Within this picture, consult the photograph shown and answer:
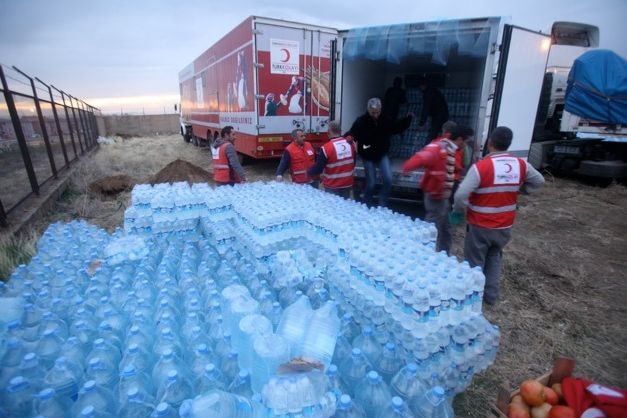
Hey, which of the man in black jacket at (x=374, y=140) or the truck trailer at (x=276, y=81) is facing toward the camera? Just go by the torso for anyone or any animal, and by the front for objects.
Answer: the man in black jacket

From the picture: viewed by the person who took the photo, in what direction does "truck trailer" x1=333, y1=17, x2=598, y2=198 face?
facing away from the viewer and to the right of the viewer

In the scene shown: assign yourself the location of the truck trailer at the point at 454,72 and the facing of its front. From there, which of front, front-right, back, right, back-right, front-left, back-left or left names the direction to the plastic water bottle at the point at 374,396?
back-right

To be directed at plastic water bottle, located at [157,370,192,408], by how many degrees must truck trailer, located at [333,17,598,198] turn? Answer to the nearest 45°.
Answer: approximately 135° to its right

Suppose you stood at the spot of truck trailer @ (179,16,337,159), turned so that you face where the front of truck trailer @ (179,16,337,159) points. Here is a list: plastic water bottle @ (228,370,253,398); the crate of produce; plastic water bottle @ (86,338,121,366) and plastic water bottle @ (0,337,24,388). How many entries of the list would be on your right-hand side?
0

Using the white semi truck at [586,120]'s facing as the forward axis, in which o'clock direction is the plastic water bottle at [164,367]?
The plastic water bottle is roughly at 8 o'clock from the white semi truck.

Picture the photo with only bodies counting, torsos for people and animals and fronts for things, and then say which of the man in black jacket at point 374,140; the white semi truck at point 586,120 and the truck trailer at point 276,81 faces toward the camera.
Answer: the man in black jacket

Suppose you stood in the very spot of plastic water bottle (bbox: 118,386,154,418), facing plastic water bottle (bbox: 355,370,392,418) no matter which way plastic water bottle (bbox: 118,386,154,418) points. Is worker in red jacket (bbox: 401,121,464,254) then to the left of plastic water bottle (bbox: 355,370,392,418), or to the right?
left

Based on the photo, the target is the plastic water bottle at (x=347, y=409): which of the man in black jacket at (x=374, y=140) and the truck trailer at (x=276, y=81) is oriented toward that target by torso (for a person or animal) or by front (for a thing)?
the man in black jacket

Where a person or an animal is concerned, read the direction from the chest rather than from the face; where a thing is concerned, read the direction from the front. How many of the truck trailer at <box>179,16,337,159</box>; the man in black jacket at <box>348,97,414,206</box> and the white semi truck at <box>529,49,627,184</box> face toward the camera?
1

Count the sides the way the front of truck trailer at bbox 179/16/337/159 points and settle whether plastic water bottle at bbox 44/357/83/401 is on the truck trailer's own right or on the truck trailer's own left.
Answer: on the truck trailer's own left

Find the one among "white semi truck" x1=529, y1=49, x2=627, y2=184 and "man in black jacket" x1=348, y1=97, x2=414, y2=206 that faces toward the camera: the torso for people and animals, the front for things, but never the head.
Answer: the man in black jacket

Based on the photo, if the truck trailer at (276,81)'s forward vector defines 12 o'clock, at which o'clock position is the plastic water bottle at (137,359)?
The plastic water bottle is roughly at 8 o'clock from the truck trailer.

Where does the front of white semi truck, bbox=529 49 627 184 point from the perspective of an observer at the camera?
facing away from the viewer and to the left of the viewer

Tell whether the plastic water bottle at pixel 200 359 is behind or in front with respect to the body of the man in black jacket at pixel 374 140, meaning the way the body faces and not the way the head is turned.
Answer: in front

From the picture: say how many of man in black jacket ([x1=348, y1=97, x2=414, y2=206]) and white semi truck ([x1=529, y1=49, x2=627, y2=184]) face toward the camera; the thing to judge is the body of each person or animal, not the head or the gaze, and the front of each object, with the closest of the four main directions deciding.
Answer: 1

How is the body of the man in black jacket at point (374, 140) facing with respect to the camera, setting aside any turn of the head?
toward the camera

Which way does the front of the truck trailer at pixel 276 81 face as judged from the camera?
facing away from the viewer and to the left of the viewer

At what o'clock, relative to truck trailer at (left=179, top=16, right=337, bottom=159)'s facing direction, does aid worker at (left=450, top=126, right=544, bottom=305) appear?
The aid worker is roughly at 7 o'clock from the truck trailer.

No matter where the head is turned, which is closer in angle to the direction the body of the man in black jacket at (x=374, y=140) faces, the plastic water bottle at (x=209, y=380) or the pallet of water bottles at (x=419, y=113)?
the plastic water bottle

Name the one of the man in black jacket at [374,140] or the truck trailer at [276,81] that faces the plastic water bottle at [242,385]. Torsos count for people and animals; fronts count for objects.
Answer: the man in black jacket
